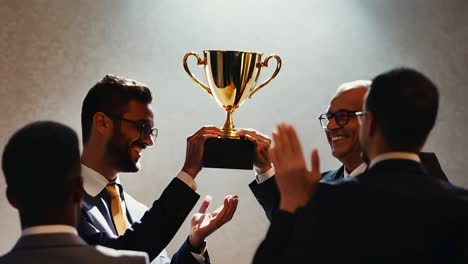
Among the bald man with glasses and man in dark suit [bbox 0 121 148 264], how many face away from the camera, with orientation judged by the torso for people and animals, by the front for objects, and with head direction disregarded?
1

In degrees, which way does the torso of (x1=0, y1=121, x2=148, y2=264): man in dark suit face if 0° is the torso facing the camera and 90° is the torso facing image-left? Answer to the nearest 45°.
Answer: approximately 180°

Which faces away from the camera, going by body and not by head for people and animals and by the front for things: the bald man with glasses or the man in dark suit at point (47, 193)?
the man in dark suit

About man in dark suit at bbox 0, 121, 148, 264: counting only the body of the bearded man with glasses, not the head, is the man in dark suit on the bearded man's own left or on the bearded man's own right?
on the bearded man's own right

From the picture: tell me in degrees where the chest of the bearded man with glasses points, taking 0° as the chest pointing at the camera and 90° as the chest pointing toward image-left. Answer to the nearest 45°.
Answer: approximately 315°
